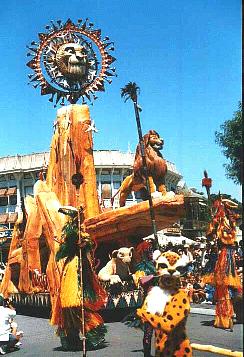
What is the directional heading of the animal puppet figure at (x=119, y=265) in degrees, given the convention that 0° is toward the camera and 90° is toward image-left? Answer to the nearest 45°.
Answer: approximately 315°

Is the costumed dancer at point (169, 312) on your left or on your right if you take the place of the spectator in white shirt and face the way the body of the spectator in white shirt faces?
on your right

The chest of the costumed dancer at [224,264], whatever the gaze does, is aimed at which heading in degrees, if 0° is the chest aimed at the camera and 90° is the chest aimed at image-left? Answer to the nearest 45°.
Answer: approximately 315°

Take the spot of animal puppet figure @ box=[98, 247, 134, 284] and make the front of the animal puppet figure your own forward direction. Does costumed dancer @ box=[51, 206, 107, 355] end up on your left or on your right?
on your right

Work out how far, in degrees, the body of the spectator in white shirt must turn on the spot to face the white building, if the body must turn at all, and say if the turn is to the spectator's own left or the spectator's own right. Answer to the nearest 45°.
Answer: approximately 90° to the spectator's own left

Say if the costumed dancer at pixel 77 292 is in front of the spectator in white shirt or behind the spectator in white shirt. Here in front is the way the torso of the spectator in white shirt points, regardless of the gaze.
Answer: in front

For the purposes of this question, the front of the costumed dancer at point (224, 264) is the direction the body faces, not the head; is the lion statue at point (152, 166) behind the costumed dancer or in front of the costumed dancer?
behind

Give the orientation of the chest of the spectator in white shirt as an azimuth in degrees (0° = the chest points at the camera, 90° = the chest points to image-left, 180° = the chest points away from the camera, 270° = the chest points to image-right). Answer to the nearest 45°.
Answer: approximately 270°

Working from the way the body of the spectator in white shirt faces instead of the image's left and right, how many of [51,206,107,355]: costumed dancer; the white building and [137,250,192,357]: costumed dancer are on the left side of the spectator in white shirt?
1
